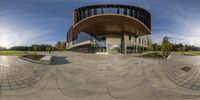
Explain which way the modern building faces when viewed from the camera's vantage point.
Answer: facing the viewer
